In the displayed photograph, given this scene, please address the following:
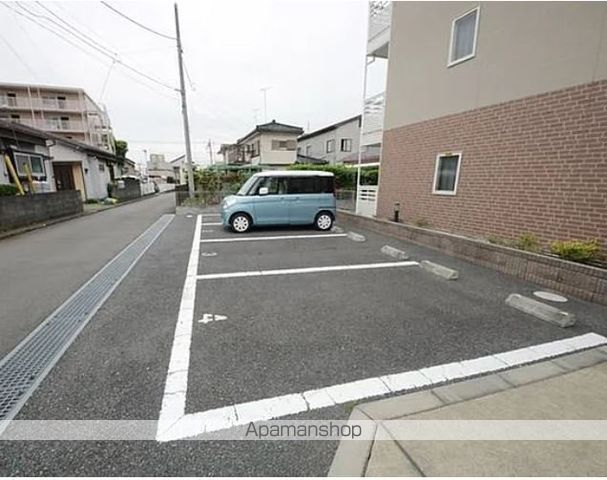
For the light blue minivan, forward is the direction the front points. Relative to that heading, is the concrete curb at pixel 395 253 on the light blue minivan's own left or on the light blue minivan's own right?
on the light blue minivan's own left

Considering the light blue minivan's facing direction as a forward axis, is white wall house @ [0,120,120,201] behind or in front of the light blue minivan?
in front

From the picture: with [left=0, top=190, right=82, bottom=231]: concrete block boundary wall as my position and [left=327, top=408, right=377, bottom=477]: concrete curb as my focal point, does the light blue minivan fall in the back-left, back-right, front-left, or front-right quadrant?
front-left

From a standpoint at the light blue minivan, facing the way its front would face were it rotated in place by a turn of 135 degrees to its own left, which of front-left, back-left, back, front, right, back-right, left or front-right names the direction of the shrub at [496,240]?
front

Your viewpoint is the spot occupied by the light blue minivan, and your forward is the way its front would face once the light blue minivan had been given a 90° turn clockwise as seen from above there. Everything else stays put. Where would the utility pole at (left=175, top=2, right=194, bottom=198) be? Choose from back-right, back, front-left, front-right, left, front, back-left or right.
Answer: front-left

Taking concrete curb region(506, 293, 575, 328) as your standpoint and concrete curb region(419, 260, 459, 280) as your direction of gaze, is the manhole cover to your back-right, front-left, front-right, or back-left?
front-right

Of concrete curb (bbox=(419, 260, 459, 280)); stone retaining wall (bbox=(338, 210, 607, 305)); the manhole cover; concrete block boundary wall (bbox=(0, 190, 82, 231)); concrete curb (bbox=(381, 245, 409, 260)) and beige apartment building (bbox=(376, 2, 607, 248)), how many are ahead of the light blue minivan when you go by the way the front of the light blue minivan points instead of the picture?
1

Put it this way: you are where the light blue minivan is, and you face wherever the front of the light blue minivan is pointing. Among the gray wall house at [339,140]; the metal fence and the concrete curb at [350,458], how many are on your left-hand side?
1

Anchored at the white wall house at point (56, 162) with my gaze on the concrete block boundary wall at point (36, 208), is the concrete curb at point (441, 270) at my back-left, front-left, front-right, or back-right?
front-left

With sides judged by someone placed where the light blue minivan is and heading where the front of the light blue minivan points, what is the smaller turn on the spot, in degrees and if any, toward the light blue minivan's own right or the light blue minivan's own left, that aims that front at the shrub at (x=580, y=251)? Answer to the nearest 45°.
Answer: approximately 135° to the light blue minivan's own left

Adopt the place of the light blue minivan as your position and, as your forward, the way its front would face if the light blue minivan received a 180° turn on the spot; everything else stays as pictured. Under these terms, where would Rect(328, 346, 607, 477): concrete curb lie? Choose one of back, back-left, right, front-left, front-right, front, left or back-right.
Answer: right

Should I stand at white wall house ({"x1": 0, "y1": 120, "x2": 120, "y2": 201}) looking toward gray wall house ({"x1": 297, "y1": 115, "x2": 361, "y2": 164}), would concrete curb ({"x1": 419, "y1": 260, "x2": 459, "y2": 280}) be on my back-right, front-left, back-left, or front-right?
front-right

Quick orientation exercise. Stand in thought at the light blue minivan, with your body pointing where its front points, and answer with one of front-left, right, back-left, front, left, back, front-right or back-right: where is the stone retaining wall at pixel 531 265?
back-left

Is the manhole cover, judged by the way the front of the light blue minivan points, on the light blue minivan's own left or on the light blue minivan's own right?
on the light blue minivan's own left

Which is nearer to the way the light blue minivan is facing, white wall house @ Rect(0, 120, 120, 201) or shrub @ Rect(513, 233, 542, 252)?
the white wall house

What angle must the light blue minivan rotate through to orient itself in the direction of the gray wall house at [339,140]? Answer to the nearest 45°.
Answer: approximately 90° to its right

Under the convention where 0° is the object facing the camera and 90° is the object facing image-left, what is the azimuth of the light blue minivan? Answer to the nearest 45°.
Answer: approximately 90°

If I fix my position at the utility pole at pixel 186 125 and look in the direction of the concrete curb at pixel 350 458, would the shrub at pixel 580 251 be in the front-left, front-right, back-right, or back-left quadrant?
front-left

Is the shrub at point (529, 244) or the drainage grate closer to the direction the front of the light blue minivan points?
the drainage grate
